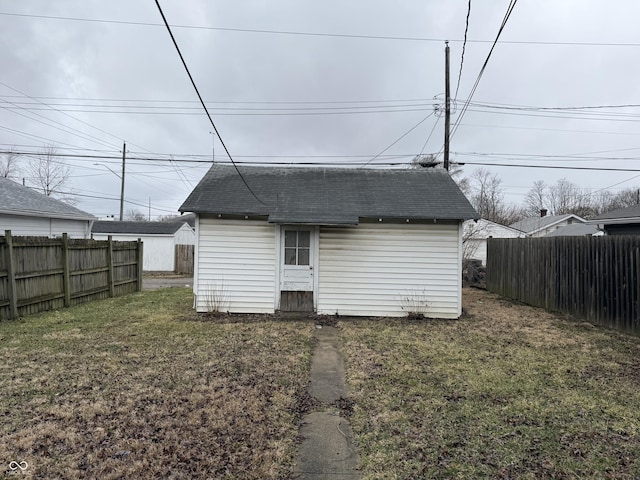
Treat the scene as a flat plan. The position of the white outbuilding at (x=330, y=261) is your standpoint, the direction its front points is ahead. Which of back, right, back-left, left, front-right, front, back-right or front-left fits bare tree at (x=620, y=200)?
back-left

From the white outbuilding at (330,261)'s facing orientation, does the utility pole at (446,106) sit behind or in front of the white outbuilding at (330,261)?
behind

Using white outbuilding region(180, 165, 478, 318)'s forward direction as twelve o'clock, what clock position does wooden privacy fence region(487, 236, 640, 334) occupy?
The wooden privacy fence is roughly at 9 o'clock from the white outbuilding.

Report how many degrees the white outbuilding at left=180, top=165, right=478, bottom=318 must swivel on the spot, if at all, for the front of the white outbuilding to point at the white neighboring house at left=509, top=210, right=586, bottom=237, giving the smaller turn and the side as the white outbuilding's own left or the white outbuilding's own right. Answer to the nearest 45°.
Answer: approximately 135° to the white outbuilding's own left

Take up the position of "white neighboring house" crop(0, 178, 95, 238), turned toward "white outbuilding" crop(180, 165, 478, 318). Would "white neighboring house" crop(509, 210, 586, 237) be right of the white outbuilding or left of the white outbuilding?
left

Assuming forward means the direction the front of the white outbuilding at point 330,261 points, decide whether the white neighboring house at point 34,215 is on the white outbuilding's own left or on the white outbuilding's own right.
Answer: on the white outbuilding's own right

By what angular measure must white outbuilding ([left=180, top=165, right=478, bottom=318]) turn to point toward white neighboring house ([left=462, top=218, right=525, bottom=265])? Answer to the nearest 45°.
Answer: approximately 135° to its left

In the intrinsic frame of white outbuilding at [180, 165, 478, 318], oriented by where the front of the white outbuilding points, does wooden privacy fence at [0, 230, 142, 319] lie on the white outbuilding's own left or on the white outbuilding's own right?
on the white outbuilding's own right

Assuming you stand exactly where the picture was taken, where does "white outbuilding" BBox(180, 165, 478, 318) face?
facing the viewer

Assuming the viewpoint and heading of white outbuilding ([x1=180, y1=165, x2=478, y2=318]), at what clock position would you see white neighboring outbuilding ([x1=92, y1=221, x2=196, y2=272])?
The white neighboring outbuilding is roughly at 5 o'clock from the white outbuilding.

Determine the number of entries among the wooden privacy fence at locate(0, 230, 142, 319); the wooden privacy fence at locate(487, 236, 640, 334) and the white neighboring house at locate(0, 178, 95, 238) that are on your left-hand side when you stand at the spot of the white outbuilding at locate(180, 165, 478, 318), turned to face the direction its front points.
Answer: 1
